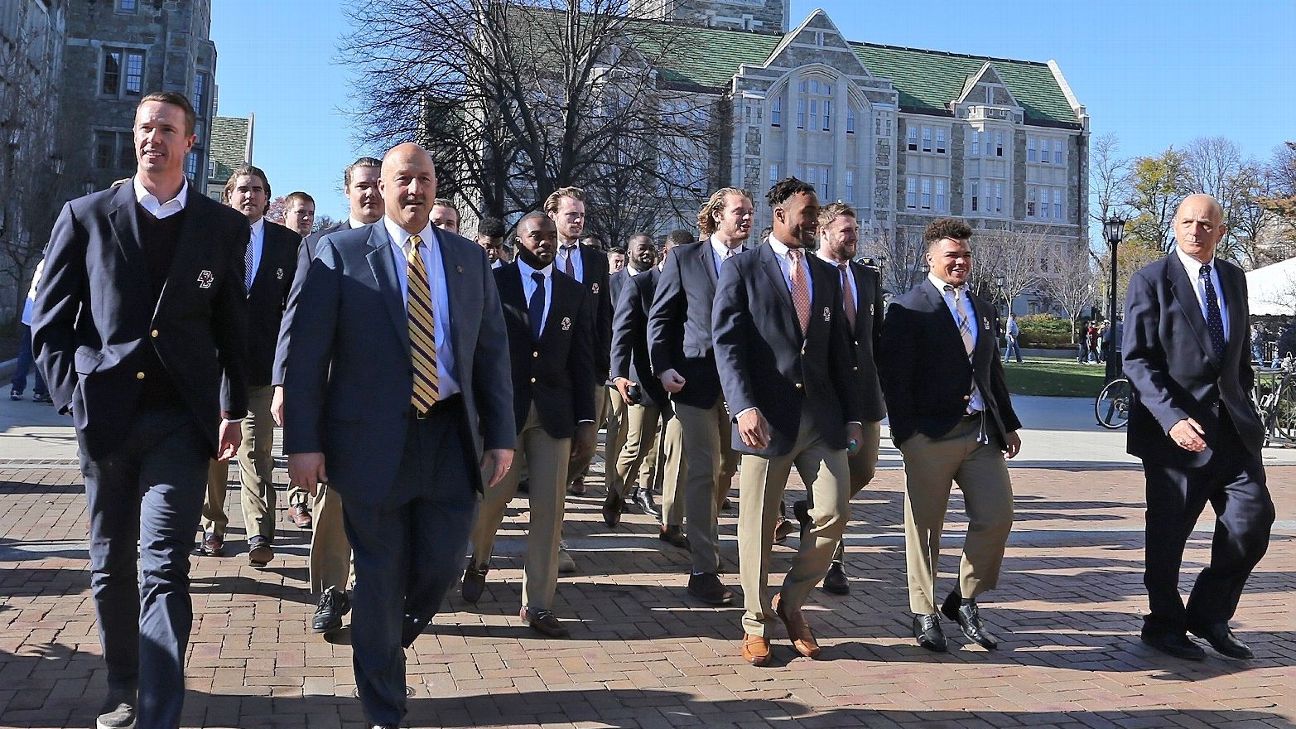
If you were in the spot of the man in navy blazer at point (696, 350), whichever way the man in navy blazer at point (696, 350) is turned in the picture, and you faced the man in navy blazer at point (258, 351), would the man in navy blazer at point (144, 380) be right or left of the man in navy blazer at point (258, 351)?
left

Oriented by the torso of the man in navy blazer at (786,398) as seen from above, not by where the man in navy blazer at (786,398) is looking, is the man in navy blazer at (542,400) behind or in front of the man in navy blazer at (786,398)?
behind

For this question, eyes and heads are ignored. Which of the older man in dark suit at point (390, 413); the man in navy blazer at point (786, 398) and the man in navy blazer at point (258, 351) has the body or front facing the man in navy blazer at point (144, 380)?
the man in navy blazer at point (258, 351)

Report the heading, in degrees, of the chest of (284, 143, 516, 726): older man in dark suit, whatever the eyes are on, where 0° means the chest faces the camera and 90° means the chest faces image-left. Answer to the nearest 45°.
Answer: approximately 0°

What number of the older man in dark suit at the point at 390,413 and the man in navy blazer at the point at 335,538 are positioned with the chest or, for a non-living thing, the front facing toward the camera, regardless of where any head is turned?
2

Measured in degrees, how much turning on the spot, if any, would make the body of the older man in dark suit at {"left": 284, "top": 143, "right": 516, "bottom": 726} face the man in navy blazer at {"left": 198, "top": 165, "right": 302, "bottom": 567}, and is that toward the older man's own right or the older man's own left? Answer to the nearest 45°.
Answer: approximately 180°

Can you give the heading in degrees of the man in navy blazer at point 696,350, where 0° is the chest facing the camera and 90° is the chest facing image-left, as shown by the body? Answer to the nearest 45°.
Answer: approximately 315°

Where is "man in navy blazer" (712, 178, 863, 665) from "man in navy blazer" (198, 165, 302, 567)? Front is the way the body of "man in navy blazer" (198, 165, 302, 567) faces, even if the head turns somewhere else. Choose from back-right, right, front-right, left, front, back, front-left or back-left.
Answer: front-left

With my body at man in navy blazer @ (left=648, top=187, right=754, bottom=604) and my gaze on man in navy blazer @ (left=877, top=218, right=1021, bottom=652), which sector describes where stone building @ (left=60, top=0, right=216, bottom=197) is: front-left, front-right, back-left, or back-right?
back-left

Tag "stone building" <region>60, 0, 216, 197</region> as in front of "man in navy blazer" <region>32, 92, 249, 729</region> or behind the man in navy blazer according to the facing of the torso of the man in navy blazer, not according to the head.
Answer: behind

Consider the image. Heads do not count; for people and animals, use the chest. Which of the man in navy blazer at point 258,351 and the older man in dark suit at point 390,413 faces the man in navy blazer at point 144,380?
the man in navy blazer at point 258,351

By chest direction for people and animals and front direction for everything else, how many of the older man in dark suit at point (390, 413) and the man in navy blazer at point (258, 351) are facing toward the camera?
2
